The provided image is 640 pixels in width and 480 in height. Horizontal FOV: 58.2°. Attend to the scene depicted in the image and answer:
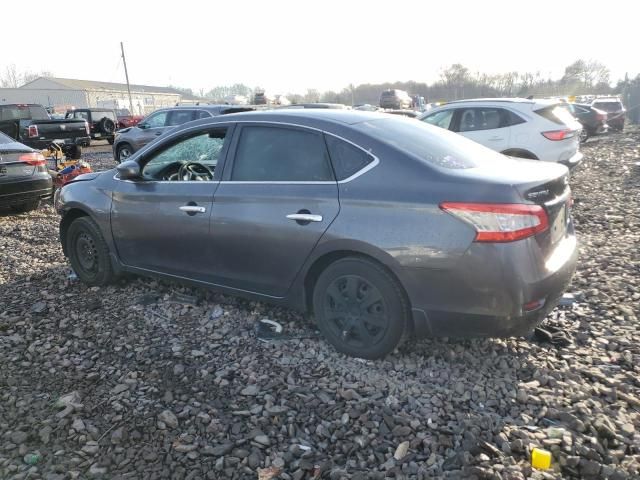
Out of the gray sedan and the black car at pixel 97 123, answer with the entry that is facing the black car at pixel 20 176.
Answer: the gray sedan

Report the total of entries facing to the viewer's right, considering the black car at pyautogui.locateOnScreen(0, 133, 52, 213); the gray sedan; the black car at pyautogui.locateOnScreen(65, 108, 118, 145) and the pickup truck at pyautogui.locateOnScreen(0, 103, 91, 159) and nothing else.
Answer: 0

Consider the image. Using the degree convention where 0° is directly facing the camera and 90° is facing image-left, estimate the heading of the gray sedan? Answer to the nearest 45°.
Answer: approximately 135°

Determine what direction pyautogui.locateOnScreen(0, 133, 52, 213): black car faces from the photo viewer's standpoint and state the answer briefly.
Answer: facing away from the viewer and to the left of the viewer

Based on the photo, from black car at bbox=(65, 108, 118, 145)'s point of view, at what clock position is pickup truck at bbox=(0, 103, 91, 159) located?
The pickup truck is roughly at 8 o'clock from the black car.

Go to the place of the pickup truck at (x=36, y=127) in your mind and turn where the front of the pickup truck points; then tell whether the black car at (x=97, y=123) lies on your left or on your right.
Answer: on your right

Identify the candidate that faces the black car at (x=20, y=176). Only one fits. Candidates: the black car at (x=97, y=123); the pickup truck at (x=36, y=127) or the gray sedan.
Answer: the gray sedan

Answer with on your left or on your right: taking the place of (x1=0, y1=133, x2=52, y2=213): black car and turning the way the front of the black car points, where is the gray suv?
on your right

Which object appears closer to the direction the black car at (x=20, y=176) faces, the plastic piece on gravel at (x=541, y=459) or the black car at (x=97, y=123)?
the black car

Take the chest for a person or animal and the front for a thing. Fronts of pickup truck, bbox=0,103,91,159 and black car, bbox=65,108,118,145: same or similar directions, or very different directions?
same or similar directions

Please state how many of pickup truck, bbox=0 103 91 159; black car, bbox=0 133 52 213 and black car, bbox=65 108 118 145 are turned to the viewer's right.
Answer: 0

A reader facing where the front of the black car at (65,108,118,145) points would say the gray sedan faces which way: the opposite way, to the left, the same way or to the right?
the same way

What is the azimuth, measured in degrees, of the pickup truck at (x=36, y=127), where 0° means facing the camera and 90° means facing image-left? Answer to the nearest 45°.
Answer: approximately 135°
